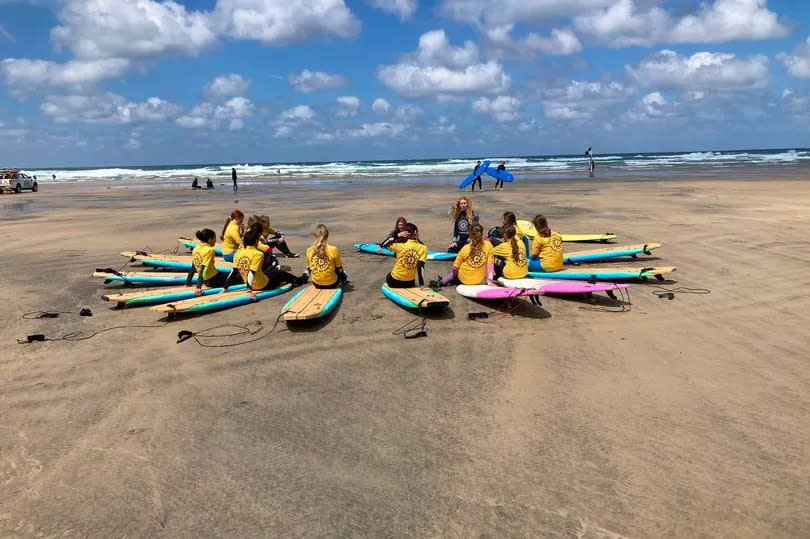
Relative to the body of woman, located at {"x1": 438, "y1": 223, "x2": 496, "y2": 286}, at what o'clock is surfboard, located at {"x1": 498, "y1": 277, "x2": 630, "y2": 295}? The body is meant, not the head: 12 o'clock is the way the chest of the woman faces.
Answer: The surfboard is roughly at 4 o'clock from the woman.

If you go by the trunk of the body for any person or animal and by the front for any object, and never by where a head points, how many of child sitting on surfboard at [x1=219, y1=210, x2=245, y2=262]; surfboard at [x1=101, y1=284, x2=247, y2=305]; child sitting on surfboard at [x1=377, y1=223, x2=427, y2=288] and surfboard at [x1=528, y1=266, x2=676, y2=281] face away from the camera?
1

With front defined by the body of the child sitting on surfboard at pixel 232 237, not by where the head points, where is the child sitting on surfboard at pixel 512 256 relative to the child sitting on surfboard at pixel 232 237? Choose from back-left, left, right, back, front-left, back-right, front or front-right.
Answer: front-right

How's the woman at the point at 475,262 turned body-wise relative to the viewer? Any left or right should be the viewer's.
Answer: facing away from the viewer

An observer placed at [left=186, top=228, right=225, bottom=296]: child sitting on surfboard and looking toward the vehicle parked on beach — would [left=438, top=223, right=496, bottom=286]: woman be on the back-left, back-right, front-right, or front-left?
back-right

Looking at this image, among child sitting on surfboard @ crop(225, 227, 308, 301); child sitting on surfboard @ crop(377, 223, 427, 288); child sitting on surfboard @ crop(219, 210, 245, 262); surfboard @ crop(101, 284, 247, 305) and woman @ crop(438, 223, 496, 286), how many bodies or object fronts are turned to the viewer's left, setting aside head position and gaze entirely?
0

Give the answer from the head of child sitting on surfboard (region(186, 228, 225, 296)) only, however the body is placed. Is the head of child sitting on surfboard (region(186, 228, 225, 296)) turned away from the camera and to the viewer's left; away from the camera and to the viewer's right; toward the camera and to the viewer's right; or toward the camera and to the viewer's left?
away from the camera and to the viewer's right

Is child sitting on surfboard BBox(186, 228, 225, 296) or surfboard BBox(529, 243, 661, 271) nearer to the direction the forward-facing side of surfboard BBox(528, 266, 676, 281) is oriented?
the child sitting on surfboard

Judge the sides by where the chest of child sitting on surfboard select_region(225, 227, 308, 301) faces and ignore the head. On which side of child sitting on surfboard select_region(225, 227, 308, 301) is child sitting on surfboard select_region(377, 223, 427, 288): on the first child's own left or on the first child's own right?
on the first child's own right

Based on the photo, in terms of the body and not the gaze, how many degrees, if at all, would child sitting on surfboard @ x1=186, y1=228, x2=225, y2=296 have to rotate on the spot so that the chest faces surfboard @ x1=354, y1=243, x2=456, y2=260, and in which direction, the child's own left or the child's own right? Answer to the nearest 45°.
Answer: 0° — they already face it

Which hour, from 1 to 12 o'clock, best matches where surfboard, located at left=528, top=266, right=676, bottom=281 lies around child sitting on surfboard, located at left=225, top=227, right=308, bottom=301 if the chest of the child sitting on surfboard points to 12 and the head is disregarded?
The surfboard is roughly at 2 o'clock from the child sitting on surfboard.

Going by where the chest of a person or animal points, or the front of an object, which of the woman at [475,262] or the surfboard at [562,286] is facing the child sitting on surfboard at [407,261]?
the surfboard

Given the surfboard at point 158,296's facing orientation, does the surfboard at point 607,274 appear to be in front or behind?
in front

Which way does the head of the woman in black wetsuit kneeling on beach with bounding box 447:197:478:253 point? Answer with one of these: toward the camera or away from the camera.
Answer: toward the camera

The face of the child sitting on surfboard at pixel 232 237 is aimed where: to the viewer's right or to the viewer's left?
to the viewer's right
